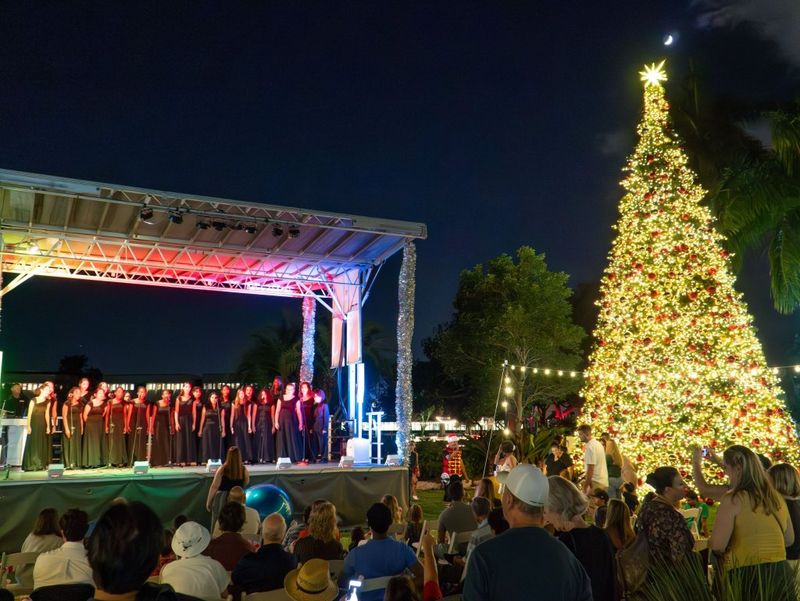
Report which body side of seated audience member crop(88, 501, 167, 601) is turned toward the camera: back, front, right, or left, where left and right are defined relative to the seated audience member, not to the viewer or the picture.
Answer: back

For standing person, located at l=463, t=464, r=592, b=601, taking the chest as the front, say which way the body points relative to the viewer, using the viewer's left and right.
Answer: facing away from the viewer

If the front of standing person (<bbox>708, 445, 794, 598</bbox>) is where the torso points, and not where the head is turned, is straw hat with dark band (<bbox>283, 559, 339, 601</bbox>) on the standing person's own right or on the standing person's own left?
on the standing person's own left

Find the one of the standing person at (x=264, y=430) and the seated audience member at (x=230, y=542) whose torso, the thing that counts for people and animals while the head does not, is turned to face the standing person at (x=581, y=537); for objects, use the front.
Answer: the standing person at (x=264, y=430)

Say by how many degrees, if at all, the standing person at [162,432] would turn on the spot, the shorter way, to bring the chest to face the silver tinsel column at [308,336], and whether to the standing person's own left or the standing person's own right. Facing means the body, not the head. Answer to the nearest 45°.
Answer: approximately 135° to the standing person's own left

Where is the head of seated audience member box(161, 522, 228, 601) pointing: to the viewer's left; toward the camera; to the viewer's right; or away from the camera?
away from the camera

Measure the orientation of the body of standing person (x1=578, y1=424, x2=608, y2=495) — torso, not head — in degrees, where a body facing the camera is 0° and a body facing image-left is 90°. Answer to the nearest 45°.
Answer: approximately 90°

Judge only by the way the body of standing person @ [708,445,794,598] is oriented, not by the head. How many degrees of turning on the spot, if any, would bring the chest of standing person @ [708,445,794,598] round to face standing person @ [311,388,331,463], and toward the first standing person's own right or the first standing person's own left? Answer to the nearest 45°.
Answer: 0° — they already face them

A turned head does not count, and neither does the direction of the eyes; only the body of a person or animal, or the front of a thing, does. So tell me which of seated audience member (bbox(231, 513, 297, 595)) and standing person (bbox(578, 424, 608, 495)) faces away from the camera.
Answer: the seated audience member

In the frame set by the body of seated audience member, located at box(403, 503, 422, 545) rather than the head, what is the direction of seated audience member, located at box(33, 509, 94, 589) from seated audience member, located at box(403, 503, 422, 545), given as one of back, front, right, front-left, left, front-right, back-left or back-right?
back-left

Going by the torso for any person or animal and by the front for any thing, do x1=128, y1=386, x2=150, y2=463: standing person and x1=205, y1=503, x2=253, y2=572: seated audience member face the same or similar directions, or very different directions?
very different directions

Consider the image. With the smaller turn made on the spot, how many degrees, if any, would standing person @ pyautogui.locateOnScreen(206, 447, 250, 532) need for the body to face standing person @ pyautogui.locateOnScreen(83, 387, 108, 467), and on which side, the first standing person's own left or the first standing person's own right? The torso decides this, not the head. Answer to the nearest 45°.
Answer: approximately 45° to the first standing person's own left

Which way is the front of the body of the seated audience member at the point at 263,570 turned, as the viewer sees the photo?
away from the camera

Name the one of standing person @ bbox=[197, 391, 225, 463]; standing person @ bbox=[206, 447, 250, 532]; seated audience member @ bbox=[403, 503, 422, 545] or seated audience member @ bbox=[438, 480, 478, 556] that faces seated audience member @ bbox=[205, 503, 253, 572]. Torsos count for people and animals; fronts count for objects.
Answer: standing person @ bbox=[197, 391, 225, 463]

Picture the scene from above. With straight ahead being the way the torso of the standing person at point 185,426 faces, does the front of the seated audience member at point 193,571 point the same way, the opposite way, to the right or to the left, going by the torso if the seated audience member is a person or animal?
the opposite way

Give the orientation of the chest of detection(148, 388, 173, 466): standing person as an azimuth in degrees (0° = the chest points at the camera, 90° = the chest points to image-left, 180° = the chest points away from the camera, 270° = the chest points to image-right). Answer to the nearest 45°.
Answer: approximately 0°
